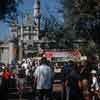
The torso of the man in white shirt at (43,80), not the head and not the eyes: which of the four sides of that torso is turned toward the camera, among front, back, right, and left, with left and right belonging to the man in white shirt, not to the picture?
back
